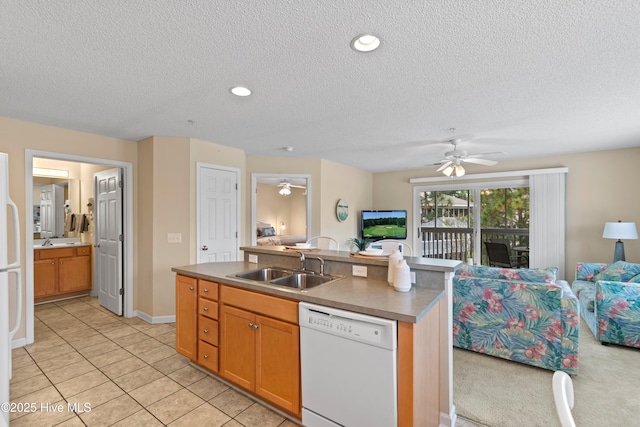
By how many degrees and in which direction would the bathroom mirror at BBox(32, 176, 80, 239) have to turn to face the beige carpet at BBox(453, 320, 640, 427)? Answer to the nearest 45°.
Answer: approximately 45° to its left

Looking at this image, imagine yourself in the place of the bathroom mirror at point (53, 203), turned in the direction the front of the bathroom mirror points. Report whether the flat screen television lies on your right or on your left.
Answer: on your left

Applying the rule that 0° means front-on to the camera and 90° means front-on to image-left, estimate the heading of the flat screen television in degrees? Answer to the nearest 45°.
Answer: approximately 0°

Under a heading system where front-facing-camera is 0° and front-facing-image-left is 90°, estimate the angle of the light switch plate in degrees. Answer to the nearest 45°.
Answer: approximately 0°

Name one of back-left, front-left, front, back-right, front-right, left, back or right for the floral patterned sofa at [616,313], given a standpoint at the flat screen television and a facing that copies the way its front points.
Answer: front-left

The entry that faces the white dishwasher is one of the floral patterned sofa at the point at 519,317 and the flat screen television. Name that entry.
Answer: the flat screen television

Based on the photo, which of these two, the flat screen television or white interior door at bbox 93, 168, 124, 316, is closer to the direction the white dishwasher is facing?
the white interior door

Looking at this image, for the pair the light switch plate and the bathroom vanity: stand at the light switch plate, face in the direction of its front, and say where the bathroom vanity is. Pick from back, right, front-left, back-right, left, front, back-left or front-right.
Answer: back-right

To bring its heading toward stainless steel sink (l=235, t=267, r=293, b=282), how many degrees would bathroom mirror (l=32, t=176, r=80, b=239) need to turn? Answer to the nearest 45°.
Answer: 0° — it already faces it

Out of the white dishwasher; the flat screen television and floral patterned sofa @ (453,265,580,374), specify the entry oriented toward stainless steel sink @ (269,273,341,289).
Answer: the flat screen television

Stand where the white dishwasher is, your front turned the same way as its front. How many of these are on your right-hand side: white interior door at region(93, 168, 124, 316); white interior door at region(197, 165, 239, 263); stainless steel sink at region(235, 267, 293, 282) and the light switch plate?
4
